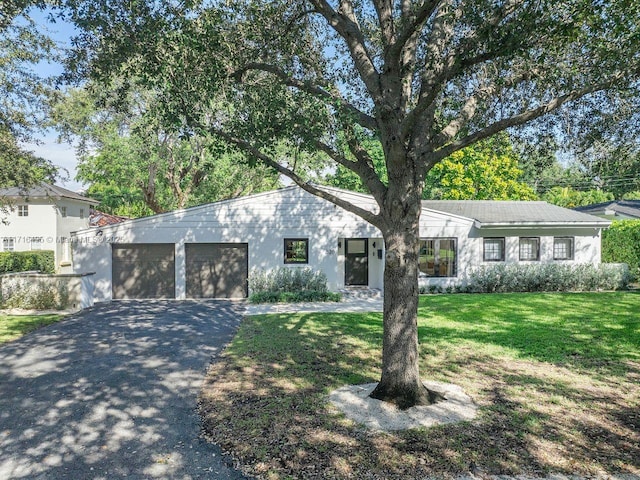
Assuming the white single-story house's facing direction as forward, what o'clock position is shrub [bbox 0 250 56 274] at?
The shrub is roughly at 4 o'clock from the white single-story house.

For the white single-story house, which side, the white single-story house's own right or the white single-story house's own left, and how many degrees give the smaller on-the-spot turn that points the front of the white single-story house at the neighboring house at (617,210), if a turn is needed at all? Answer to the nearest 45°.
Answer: approximately 135° to the white single-story house's own left

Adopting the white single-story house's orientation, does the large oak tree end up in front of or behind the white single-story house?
in front

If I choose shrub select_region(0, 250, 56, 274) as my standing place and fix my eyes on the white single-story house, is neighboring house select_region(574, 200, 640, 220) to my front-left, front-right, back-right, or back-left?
front-left

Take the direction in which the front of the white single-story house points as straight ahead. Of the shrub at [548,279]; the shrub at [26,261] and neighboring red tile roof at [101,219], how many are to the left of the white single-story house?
1

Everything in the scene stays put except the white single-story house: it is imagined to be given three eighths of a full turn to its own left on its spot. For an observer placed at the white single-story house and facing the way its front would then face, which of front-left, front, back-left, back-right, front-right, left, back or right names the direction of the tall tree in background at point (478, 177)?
front

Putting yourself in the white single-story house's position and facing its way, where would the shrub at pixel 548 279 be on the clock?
The shrub is roughly at 9 o'clock from the white single-story house.

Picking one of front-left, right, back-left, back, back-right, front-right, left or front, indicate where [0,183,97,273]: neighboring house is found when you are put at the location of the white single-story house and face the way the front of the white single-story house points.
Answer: back-right

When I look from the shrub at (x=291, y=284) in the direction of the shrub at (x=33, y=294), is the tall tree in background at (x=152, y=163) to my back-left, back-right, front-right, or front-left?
front-right

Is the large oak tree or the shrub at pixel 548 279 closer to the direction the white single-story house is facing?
the large oak tree

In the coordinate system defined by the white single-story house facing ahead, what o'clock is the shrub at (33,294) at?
The shrub is roughly at 2 o'clock from the white single-story house.

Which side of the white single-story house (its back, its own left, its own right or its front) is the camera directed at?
front

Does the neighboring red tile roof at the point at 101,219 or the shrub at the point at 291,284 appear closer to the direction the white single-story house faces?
the shrub

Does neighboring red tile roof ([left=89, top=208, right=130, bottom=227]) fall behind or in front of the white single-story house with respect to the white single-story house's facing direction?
behind
